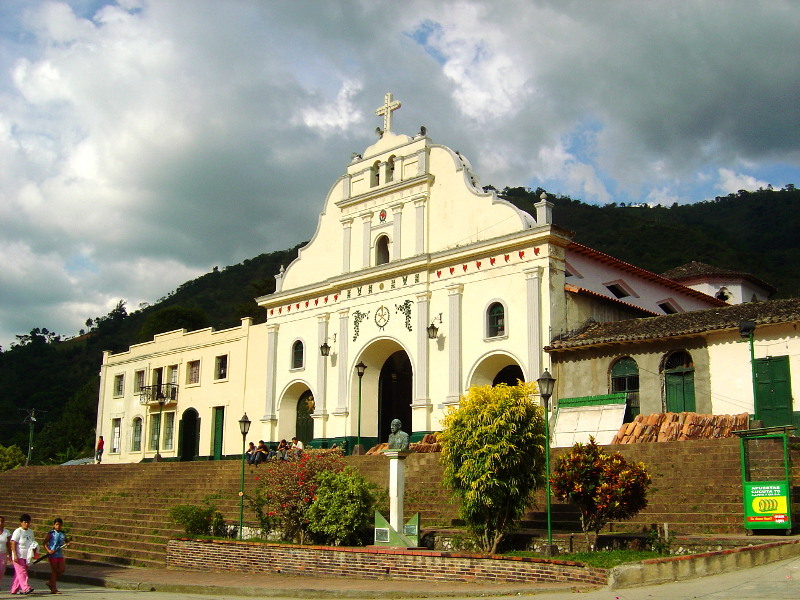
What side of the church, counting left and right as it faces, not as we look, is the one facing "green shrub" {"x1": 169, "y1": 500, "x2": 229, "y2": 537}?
front

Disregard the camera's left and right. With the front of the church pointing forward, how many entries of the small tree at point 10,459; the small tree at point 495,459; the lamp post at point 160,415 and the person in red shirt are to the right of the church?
3

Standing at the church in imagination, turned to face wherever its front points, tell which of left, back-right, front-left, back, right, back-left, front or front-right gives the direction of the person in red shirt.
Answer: right

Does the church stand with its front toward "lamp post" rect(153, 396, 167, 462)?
no

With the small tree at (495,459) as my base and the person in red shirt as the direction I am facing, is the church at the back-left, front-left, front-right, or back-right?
front-right

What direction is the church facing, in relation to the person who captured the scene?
facing the viewer and to the left of the viewer

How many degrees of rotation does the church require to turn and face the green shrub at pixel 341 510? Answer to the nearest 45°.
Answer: approximately 45° to its left

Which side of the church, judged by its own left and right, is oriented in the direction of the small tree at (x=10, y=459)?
right

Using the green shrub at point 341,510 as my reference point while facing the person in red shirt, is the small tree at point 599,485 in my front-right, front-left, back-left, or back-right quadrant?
back-right

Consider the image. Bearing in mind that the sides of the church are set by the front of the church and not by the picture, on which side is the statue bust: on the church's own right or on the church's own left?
on the church's own left

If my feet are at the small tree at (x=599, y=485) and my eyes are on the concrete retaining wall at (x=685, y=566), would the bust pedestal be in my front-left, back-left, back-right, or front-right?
back-right

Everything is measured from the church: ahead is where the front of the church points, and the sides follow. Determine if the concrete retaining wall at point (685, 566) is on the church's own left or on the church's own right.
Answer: on the church's own left

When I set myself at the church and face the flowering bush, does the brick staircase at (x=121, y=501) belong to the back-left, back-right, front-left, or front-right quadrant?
front-right

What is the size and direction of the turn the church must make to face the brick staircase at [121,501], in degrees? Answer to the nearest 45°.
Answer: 0° — it already faces it

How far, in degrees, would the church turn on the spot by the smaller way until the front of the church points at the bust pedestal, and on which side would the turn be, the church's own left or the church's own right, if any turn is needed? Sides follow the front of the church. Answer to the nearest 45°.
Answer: approximately 45° to the church's own left
